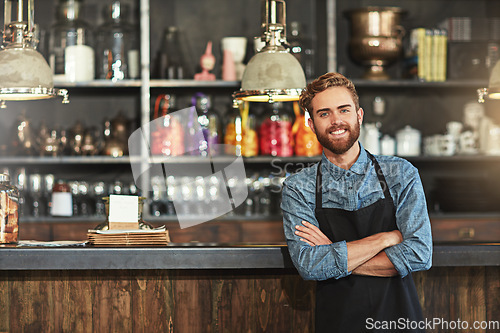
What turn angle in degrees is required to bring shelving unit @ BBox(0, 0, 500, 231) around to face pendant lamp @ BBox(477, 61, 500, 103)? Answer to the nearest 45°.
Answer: approximately 45° to its left

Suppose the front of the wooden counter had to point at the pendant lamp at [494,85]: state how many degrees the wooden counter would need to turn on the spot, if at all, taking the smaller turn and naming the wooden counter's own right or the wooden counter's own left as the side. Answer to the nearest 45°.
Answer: approximately 90° to the wooden counter's own left

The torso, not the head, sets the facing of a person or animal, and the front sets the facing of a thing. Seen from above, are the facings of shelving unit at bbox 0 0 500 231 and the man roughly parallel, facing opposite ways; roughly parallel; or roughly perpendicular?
roughly parallel

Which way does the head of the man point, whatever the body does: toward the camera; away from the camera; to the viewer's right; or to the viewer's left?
toward the camera

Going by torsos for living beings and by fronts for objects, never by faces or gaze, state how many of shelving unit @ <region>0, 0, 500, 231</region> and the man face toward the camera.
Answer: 2

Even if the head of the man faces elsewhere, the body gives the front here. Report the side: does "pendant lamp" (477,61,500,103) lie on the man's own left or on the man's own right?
on the man's own left

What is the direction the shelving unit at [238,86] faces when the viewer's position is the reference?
facing the viewer

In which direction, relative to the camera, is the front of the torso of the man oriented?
toward the camera

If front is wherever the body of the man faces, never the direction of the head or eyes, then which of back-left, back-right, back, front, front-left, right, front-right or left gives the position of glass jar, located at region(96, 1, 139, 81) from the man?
back-right

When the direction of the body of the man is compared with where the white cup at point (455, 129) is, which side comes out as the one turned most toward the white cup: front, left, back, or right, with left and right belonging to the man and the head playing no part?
back

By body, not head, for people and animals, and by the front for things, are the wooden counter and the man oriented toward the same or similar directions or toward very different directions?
same or similar directions

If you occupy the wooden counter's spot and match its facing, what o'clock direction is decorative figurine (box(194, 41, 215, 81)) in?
The decorative figurine is roughly at 6 o'clock from the wooden counter.

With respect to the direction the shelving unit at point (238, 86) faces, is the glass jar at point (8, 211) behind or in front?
in front

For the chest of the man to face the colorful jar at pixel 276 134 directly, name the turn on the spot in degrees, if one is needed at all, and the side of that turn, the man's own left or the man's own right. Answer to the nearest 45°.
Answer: approximately 180°
